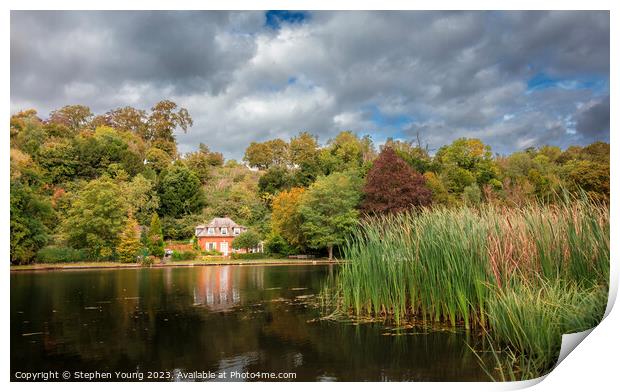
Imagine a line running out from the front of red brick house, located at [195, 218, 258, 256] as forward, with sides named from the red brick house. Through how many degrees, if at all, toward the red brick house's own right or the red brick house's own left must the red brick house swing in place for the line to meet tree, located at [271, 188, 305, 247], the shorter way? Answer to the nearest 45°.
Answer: approximately 135° to the red brick house's own left

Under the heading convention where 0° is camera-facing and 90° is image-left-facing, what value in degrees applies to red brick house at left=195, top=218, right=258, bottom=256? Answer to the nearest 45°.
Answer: approximately 0°

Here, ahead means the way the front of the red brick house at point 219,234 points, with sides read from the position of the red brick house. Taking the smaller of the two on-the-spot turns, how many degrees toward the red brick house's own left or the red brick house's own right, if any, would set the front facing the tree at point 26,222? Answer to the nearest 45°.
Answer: approximately 45° to the red brick house's own right

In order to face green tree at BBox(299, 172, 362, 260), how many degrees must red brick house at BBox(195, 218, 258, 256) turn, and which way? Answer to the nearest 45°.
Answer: approximately 135° to its left

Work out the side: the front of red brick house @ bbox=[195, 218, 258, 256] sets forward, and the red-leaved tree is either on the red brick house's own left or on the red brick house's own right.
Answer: on the red brick house's own left
